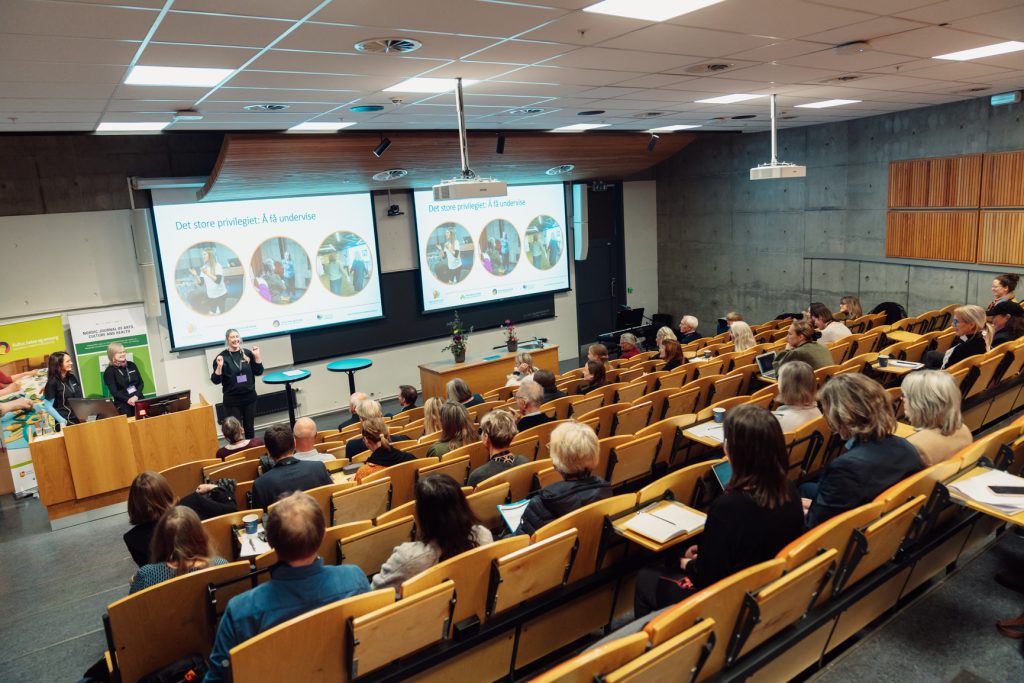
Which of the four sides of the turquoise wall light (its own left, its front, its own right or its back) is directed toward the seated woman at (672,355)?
front

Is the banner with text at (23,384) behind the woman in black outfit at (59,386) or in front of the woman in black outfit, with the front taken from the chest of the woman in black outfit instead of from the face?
behind

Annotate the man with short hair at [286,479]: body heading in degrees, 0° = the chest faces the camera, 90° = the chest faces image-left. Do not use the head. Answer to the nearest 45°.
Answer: approximately 180°

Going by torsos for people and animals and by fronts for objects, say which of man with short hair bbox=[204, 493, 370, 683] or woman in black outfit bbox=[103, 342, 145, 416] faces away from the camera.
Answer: the man with short hair

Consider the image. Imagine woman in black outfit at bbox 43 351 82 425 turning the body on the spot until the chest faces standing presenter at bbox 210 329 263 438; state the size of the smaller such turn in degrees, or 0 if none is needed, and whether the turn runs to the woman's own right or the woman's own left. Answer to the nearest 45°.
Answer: approximately 45° to the woman's own left

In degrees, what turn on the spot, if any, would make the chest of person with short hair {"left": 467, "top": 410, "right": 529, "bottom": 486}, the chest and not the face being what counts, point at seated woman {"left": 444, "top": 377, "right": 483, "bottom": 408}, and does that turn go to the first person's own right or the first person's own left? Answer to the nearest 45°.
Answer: approximately 45° to the first person's own right

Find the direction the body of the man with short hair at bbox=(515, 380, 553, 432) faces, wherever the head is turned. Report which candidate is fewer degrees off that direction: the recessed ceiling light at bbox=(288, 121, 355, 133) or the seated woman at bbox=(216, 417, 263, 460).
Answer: the recessed ceiling light

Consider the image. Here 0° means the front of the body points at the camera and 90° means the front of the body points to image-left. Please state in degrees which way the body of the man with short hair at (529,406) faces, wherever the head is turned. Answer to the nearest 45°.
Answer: approximately 135°

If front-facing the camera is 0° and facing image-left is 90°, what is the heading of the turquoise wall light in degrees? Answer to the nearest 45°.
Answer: approximately 45°

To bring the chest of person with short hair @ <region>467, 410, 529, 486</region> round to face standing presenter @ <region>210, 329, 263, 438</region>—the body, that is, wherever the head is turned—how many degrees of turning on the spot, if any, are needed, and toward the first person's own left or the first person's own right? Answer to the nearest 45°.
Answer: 0° — they already face them

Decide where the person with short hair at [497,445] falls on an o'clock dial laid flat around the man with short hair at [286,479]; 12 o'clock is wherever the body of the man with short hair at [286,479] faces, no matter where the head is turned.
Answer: the person with short hair at [497,445] is roughly at 4 o'clock from the man with short hair at [286,479].

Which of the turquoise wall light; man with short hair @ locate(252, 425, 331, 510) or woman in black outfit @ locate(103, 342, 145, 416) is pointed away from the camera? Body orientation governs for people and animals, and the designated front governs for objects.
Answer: the man with short hair

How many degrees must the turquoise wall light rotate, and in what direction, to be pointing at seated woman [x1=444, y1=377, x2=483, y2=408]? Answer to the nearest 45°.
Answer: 0° — it already faces them

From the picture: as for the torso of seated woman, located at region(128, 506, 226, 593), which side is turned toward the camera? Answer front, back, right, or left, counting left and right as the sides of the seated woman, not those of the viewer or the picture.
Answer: back

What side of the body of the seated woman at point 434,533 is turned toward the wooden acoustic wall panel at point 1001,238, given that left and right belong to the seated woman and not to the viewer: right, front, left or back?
right

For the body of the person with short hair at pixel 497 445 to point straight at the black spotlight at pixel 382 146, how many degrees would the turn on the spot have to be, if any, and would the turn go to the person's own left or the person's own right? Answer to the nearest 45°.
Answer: approximately 45° to the person's own right

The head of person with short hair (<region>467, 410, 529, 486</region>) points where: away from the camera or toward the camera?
away from the camera

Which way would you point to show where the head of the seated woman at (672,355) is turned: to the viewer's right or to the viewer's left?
to the viewer's left
